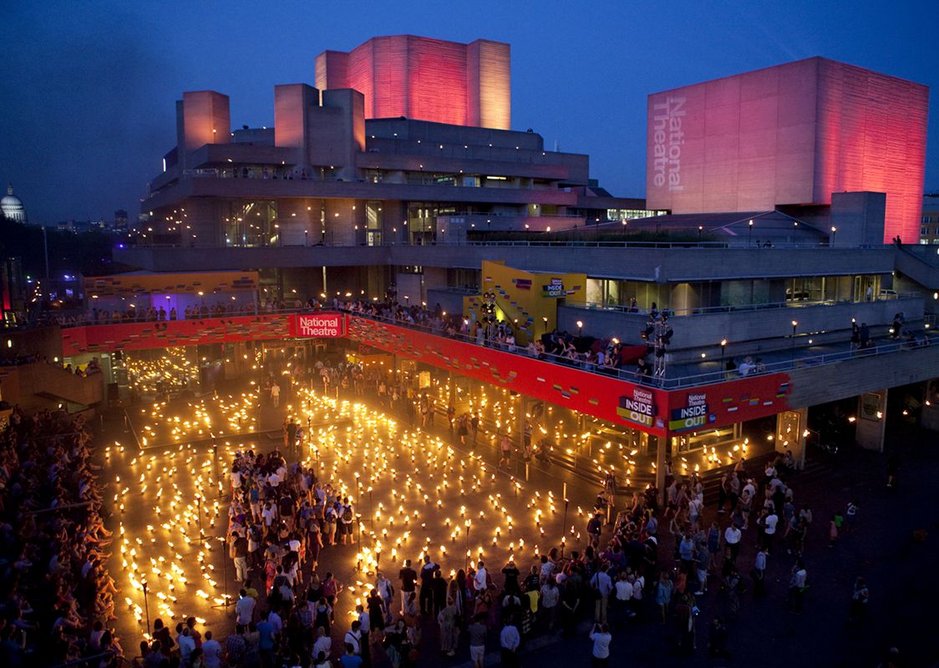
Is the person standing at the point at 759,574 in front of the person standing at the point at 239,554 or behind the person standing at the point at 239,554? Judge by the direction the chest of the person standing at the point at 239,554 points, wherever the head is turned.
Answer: behind

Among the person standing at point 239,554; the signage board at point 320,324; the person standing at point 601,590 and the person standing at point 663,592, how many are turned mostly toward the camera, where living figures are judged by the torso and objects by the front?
1

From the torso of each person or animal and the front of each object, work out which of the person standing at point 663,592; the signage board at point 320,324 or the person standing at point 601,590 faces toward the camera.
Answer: the signage board

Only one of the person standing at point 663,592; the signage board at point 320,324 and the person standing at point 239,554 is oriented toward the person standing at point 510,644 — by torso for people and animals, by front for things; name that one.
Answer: the signage board

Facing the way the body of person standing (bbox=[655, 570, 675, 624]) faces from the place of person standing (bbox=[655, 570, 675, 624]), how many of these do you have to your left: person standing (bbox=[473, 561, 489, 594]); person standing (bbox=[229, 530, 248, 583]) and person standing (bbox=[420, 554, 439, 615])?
3

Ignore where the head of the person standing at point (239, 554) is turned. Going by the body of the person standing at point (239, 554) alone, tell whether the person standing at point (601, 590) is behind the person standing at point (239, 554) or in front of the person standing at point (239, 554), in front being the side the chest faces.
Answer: behind

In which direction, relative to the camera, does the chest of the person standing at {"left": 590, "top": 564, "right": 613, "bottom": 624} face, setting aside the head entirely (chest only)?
away from the camera

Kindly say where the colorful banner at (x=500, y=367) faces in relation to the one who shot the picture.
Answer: facing the viewer and to the left of the viewer

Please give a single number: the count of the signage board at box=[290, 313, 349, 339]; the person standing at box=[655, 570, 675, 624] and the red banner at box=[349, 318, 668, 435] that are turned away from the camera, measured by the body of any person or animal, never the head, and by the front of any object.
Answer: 1

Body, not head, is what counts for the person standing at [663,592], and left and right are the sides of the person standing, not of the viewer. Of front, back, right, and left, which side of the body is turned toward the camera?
back

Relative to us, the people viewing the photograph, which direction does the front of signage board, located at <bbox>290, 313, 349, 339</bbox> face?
facing the viewer

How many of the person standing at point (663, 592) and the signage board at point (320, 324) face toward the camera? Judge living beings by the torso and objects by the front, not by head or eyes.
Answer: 1

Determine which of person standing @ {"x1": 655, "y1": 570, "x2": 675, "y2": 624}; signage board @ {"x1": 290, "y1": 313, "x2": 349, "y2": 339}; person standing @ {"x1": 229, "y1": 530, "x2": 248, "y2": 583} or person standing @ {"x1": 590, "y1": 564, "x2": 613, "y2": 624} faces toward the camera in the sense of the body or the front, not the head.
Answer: the signage board

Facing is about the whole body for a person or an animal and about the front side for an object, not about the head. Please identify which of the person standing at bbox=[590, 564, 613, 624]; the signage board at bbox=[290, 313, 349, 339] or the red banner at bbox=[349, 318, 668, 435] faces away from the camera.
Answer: the person standing

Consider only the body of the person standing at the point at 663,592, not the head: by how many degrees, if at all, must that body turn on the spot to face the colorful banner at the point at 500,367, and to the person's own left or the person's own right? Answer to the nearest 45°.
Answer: approximately 45° to the person's own left

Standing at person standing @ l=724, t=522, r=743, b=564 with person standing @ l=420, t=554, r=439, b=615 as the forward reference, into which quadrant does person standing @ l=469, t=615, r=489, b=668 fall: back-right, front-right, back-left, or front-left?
front-left

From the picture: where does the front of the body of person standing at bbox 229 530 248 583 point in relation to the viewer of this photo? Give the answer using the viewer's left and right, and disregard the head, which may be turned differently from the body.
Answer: facing away from the viewer and to the left of the viewer

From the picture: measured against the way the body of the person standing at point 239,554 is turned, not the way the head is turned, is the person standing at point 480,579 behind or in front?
behind
